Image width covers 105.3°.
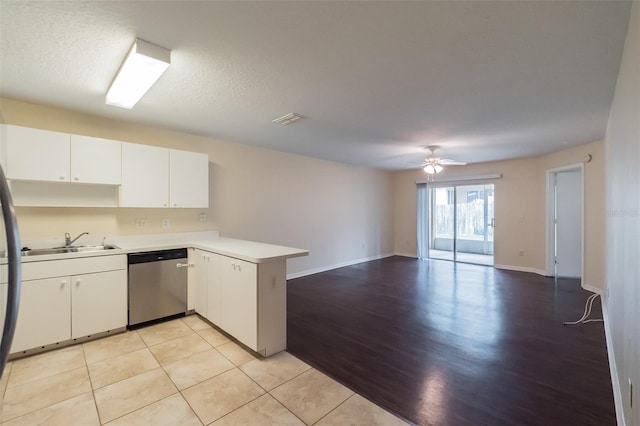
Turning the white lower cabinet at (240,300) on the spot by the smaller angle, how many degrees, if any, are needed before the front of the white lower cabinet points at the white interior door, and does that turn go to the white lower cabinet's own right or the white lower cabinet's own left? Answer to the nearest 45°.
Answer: approximately 135° to the white lower cabinet's own left

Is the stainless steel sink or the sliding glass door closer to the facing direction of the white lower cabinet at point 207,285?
the stainless steel sink

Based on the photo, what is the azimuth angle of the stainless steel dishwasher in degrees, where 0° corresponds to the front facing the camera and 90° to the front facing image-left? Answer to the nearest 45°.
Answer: approximately 315°

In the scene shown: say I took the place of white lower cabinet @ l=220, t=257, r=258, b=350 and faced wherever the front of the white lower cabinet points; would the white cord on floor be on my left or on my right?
on my left

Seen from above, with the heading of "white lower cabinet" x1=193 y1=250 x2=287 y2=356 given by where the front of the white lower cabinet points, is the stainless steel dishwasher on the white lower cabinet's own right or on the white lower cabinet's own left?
on the white lower cabinet's own right
